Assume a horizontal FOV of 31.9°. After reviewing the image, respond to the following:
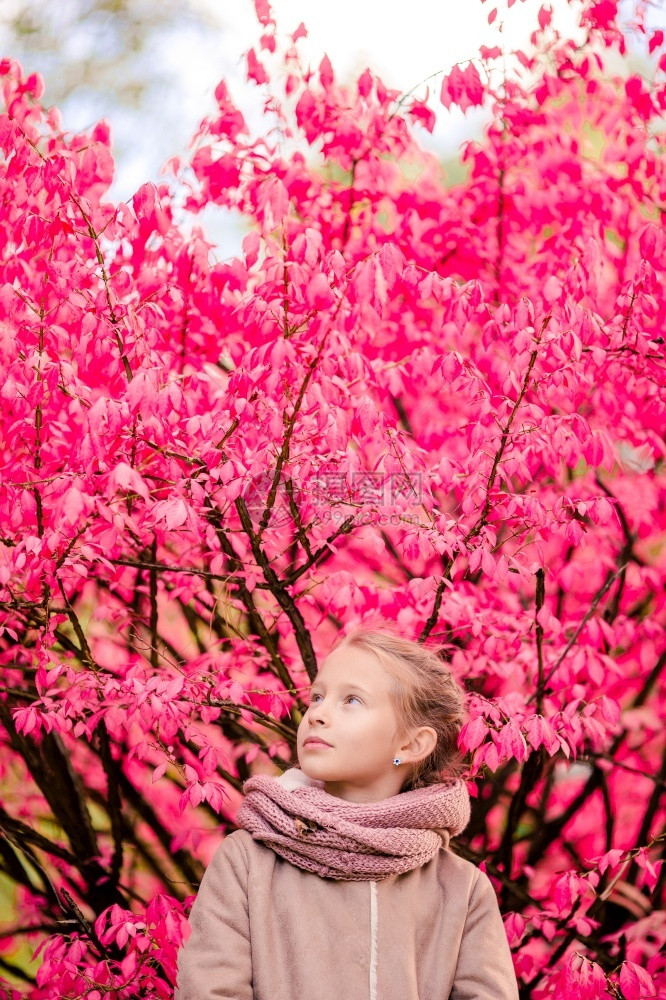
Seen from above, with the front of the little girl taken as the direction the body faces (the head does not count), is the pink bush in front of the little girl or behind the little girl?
behind

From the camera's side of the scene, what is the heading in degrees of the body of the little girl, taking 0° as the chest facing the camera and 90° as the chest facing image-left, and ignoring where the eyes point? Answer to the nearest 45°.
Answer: approximately 0°
